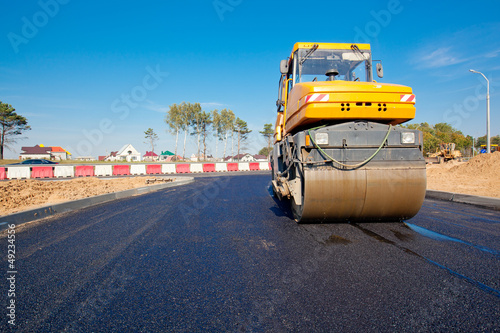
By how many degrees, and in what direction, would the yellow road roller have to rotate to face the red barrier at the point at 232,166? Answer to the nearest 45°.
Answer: approximately 135° to its right

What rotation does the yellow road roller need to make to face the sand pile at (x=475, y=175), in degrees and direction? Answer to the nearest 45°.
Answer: approximately 135° to its left

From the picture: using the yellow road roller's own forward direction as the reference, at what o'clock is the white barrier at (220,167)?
The white barrier is roughly at 5 o'clock from the yellow road roller.

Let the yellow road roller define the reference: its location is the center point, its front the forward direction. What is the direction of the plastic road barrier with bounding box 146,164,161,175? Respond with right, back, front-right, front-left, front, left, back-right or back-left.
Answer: back-right

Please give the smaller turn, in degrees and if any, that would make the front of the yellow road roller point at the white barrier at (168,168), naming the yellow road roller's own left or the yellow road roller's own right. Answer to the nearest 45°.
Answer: approximately 135° to the yellow road roller's own right

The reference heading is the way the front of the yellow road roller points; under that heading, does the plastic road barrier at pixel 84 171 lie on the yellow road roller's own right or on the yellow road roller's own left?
on the yellow road roller's own right

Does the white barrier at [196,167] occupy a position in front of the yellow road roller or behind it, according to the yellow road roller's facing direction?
behind

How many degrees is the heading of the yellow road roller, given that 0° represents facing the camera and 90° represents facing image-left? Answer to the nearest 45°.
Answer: approximately 0°

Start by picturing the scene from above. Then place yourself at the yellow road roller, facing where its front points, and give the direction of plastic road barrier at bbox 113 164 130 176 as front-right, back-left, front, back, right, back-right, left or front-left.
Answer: back-right

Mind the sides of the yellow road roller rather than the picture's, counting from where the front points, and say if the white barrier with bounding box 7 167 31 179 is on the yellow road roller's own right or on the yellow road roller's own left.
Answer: on the yellow road roller's own right
